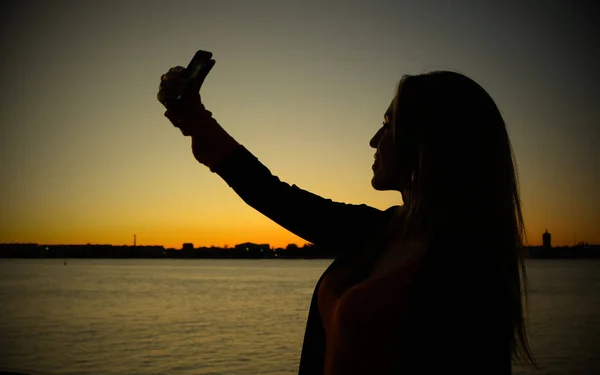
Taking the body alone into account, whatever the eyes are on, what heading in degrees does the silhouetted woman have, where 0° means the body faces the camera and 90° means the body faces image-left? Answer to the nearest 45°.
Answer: approximately 90°

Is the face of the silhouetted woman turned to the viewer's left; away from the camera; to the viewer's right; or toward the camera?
to the viewer's left
